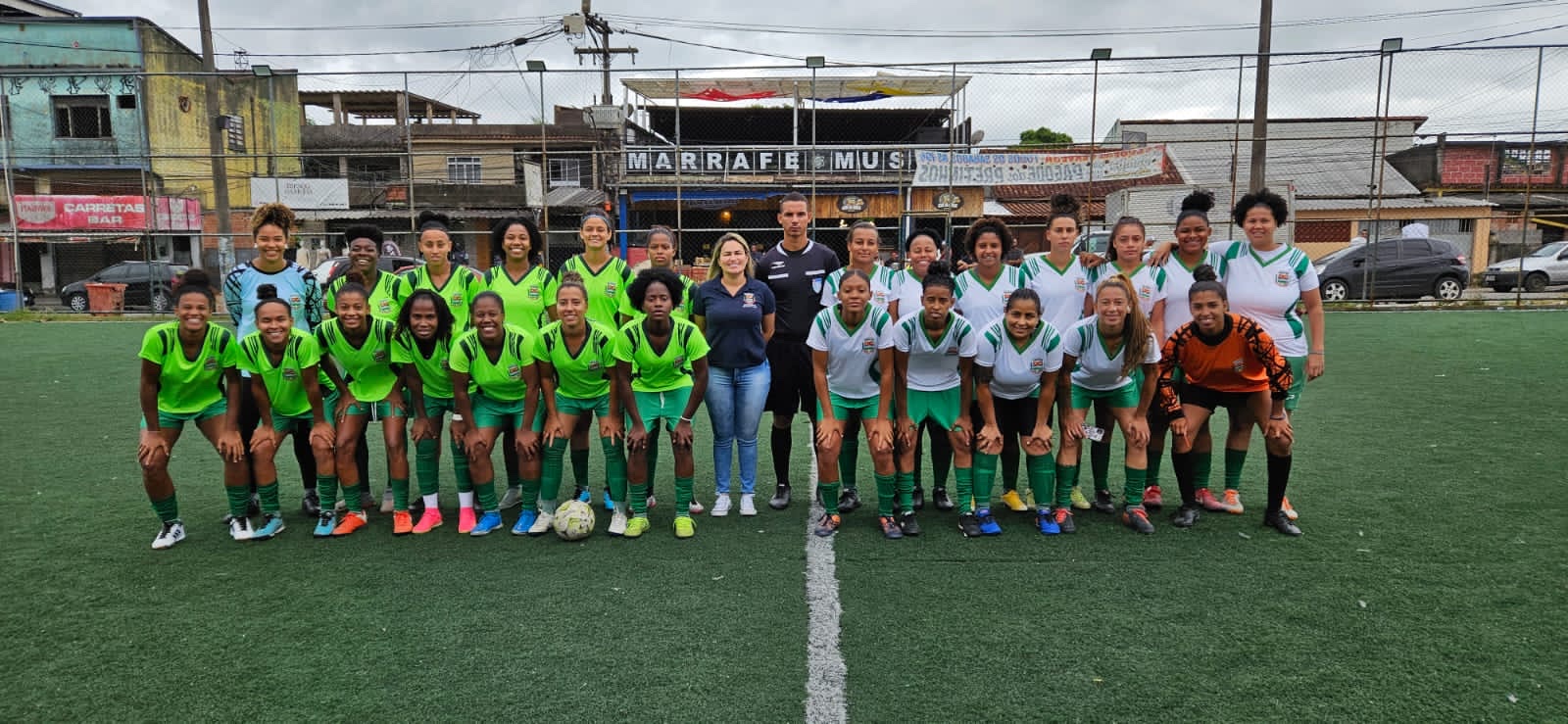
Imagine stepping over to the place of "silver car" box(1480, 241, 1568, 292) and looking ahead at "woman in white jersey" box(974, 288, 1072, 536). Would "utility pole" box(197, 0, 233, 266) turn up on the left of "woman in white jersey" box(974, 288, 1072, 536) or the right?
right

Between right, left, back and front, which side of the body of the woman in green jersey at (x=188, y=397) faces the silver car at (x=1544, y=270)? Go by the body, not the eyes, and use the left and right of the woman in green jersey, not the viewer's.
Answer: left

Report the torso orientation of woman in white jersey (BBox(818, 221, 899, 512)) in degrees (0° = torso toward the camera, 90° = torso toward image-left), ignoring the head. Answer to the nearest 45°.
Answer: approximately 0°

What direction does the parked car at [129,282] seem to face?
to the viewer's left

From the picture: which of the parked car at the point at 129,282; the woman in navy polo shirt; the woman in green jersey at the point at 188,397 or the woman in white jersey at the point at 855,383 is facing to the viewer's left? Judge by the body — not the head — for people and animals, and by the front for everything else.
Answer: the parked car

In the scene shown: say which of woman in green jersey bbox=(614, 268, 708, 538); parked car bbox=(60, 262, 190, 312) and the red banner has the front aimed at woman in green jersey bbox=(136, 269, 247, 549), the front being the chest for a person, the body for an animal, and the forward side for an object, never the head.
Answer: the red banner

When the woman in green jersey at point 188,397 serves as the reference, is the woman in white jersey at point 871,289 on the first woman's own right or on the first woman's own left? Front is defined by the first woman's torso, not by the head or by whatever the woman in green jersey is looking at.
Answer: on the first woman's own left
